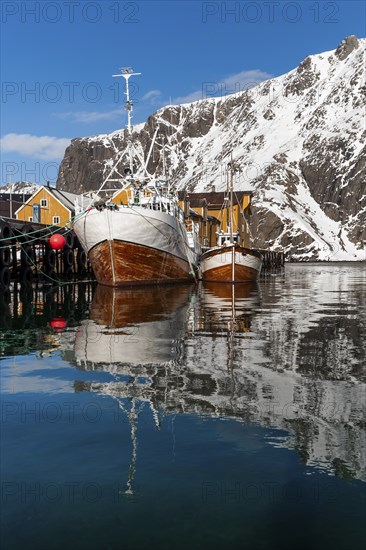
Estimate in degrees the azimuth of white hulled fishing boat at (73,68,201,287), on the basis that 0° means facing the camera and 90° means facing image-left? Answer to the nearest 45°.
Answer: approximately 45°

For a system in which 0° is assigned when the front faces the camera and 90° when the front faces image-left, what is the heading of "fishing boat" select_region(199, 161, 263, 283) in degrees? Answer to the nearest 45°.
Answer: approximately 0°

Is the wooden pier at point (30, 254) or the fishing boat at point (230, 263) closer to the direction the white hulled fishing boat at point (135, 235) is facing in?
the wooden pier

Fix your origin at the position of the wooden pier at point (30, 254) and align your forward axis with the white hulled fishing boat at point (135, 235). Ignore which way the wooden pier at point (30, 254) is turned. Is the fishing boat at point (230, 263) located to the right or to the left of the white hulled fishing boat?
left

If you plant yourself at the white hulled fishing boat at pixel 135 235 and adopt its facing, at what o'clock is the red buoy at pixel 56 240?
The red buoy is roughly at 3 o'clock from the white hulled fishing boat.
